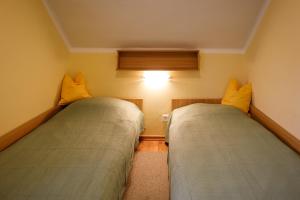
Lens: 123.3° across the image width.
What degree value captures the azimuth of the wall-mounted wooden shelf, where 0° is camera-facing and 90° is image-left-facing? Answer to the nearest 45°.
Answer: approximately 0°

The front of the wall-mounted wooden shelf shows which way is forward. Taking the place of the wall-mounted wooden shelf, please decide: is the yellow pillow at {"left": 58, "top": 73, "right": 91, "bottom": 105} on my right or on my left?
on my right

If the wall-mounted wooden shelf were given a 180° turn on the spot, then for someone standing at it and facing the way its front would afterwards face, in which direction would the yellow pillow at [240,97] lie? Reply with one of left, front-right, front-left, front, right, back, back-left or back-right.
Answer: right
